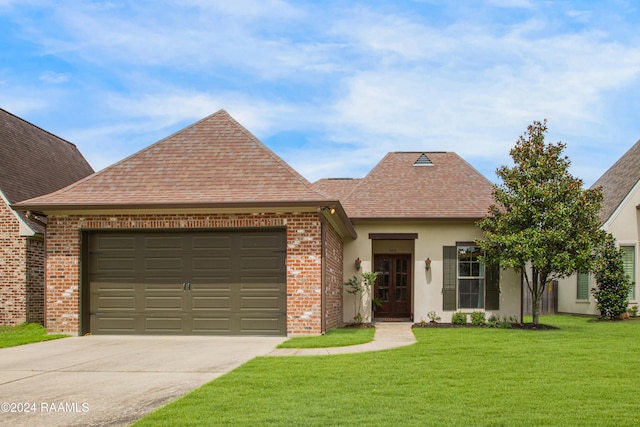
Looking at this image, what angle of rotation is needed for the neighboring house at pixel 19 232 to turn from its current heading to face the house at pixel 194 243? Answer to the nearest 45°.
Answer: approximately 45° to its left

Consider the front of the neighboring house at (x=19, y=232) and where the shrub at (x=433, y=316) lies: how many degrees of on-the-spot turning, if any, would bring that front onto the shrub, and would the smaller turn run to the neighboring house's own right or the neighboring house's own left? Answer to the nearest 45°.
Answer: approximately 90° to the neighboring house's own left

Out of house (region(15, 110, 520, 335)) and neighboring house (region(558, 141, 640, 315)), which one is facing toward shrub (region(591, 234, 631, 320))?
the neighboring house

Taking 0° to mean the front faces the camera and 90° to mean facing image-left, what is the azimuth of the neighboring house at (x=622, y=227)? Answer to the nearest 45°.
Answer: approximately 0°

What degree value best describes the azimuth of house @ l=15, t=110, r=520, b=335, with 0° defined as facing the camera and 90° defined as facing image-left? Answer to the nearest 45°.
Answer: approximately 0°

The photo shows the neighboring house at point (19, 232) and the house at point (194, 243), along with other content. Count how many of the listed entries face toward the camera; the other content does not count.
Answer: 2
